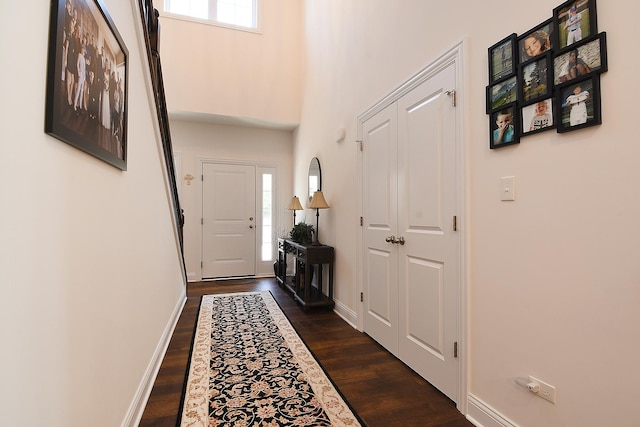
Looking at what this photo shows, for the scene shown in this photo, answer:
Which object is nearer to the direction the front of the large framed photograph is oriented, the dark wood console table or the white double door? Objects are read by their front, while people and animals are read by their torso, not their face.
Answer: the white double door

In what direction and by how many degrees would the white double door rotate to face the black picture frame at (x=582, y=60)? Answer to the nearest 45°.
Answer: approximately 90° to its left

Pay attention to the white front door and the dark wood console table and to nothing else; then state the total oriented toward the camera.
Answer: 1

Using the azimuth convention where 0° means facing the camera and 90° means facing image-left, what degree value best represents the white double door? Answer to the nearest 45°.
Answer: approximately 45°
